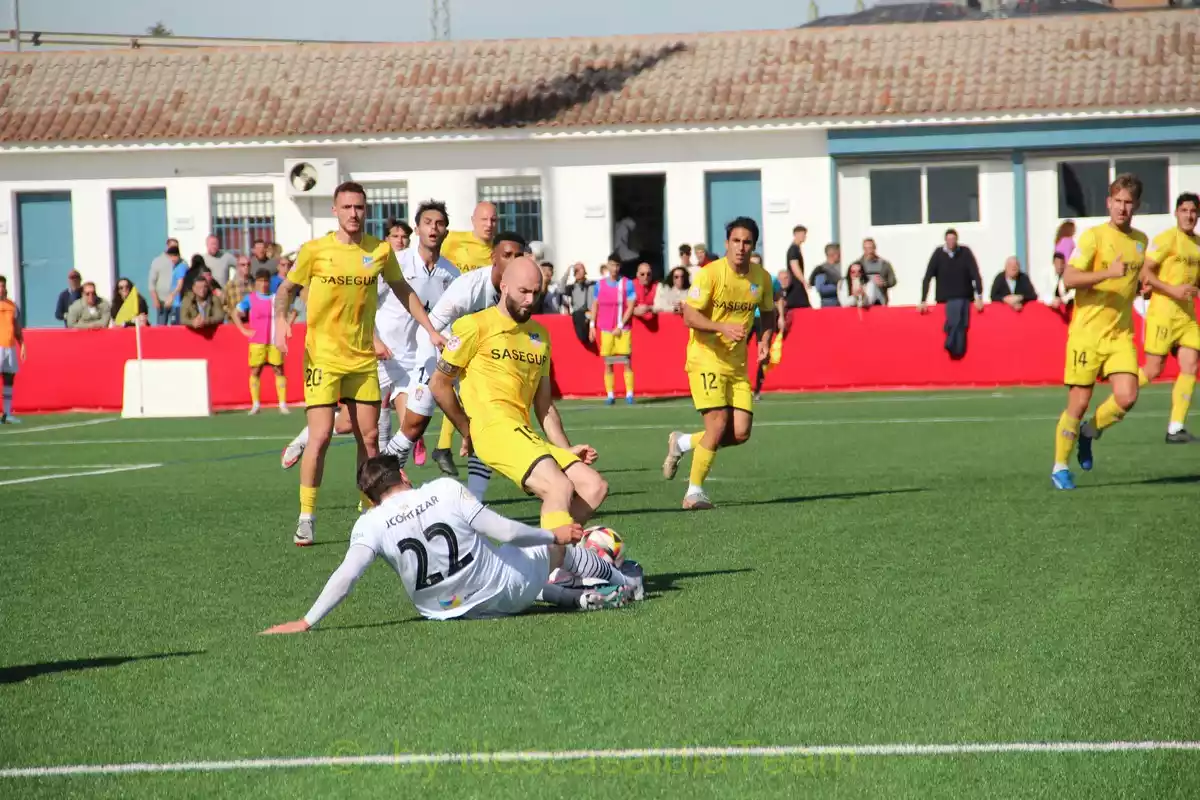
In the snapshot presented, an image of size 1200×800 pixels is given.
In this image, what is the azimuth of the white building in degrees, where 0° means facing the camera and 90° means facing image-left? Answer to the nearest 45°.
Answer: approximately 0°

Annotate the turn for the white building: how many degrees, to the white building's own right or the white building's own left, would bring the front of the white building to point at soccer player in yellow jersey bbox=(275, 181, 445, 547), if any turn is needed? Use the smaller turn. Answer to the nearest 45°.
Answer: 0° — it already faces them

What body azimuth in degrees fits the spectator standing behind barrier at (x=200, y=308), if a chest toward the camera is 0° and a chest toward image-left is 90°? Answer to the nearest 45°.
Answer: approximately 0°

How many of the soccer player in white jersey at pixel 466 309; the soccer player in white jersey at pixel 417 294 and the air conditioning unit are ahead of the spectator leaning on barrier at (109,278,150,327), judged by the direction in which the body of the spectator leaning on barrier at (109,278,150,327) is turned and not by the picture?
2

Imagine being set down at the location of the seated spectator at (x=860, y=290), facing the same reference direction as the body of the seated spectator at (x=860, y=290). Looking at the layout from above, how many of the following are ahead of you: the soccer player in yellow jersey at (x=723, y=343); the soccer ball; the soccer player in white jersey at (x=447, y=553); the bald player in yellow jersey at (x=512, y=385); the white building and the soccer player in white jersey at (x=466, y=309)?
5

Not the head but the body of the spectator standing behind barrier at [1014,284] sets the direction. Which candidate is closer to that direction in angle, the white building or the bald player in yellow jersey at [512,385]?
the bald player in yellow jersey
